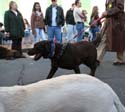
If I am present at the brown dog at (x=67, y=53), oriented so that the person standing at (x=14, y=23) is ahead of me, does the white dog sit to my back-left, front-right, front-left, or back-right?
back-left

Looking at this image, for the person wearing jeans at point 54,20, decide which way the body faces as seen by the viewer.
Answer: toward the camera

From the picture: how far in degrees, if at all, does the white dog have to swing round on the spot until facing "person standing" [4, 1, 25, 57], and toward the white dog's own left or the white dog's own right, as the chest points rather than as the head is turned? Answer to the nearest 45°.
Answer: approximately 90° to the white dog's own right

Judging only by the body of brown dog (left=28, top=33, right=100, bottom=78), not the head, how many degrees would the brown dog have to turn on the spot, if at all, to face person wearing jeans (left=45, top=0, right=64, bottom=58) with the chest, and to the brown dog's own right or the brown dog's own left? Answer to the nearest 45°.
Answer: approximately 90° to the brown dog's own right

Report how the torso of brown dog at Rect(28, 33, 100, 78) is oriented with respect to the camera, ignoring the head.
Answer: to the viewer's left

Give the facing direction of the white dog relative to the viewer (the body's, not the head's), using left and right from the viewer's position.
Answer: facing to the left of the viewer

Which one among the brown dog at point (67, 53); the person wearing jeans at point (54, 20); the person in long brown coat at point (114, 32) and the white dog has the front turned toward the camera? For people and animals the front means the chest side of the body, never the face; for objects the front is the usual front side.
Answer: the person wearing jeans

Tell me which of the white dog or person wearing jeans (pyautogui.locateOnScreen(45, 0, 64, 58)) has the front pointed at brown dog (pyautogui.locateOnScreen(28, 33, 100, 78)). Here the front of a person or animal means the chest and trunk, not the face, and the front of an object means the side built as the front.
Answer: the person wearing jeans
